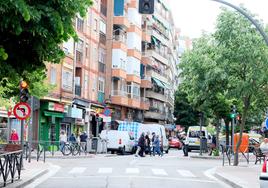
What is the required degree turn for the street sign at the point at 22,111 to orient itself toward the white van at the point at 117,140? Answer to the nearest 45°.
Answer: approximately 180°

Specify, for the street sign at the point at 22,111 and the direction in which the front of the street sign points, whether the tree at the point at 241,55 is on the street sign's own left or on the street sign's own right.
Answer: on the street sign's own left

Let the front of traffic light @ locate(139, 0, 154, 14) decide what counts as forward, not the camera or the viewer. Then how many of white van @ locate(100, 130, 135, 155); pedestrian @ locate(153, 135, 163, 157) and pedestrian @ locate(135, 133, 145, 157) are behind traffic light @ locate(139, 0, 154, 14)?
3

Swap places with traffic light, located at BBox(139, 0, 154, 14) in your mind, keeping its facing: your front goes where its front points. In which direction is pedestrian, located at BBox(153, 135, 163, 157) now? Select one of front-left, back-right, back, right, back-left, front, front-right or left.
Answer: back

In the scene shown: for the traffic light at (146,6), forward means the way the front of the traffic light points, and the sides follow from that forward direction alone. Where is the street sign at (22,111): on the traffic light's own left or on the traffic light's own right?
on the traffic light's own right

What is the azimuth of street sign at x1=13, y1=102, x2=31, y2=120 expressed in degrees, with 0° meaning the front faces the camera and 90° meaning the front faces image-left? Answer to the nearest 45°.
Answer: approximately 0°

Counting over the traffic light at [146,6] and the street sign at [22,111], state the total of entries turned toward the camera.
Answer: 2
